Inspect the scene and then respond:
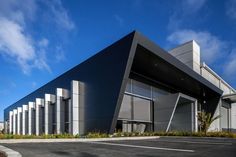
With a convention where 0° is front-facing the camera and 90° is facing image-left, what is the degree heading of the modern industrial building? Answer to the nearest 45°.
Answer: approximately 315°
